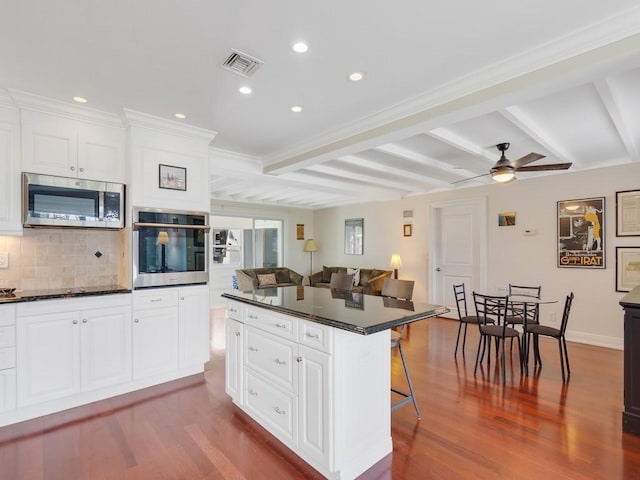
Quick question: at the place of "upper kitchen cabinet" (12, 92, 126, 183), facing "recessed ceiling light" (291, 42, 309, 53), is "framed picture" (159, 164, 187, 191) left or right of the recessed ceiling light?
left

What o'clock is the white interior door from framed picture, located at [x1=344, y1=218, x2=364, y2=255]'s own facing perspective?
The white interior door is roughly at 9 o'clock from the framed picture.

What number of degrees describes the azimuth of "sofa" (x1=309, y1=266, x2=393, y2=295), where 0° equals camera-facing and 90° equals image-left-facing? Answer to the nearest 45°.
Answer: approximately 45°

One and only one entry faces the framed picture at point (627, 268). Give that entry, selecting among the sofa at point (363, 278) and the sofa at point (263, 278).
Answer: the sofa at point (263, 278)

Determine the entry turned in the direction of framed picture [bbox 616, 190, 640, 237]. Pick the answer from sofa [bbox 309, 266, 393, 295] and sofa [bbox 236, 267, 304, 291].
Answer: sofa [bbox 236, 267, 304, 291]

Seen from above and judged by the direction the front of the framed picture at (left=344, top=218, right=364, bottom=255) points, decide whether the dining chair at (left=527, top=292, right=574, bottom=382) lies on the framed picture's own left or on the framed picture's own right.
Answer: on the framed picture's own left

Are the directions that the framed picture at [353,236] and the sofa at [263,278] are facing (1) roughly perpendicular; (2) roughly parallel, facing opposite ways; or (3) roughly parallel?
roughly perpendicular

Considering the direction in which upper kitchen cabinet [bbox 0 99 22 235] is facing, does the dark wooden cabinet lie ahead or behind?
ahead

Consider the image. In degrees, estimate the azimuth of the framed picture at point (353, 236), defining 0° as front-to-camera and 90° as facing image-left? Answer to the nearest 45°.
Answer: approximately 45°

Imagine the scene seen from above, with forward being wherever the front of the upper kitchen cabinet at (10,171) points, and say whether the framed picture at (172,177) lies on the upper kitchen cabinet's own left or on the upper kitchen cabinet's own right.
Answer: on the upper kitchen cabinet's own left

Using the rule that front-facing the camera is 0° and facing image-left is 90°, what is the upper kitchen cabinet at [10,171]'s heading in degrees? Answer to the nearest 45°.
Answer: approximately 0°
